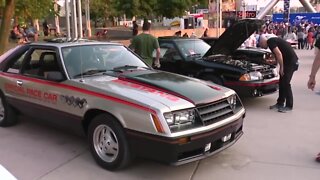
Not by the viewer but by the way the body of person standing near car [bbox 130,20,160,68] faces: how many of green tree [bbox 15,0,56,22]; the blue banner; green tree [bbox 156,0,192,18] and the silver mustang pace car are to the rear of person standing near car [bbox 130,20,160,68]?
1

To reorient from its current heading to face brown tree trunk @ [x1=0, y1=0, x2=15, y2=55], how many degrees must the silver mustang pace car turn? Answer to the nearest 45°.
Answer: approximately 135° to its left

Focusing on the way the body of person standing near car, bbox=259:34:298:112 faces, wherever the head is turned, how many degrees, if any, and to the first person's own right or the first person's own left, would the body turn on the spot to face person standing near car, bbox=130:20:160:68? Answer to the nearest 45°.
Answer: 0° — they already face them

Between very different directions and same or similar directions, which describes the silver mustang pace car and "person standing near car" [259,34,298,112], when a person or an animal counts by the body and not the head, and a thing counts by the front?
very different directions

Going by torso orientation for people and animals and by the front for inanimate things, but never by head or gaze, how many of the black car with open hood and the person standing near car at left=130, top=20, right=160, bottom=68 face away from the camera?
1

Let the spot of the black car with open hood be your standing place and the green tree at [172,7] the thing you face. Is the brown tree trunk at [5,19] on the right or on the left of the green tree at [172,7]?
left

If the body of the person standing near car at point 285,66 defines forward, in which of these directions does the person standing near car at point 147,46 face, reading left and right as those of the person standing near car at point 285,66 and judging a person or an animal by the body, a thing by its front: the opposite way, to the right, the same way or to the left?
to the right

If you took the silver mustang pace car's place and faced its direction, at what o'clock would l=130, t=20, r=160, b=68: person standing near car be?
The person standing near car is roughly at 8 o'clock from the silver mustang pace car.

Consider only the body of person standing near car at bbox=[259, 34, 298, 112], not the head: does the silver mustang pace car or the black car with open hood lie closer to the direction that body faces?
the black car with open hood

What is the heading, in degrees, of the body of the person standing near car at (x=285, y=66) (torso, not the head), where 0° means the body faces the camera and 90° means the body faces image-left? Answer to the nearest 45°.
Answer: approximately 90°

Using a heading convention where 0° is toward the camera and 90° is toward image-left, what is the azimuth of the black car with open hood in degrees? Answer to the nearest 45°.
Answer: approximately 315°

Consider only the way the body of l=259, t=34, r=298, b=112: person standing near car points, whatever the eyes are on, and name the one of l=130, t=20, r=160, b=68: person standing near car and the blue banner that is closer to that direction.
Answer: the person standing near car

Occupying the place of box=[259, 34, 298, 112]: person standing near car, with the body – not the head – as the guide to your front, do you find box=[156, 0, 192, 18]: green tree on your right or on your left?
on your right

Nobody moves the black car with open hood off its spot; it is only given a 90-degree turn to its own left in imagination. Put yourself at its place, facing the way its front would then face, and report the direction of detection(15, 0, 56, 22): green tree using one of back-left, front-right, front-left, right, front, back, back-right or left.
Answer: left
